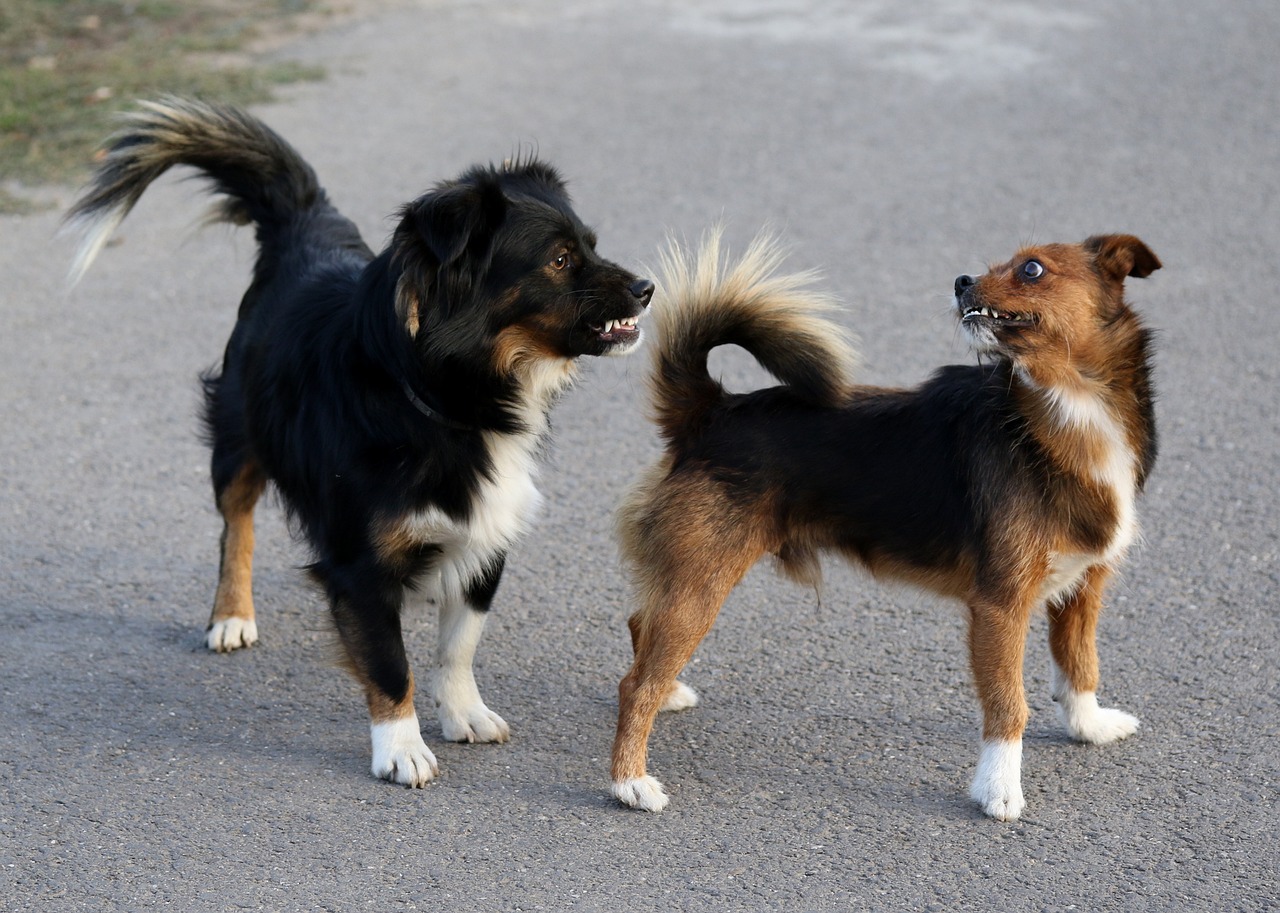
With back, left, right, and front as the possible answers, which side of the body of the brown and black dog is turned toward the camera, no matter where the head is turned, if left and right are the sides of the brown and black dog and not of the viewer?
right

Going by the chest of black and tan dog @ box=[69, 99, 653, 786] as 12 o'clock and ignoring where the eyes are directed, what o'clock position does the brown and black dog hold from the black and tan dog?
The brown and black dog is roughly at 11 o'clock from the black and tan dog.

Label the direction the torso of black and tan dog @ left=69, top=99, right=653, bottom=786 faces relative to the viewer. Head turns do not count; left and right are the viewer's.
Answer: facing the viewer and to the right of the viewer

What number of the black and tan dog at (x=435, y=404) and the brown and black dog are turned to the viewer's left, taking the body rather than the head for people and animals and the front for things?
0

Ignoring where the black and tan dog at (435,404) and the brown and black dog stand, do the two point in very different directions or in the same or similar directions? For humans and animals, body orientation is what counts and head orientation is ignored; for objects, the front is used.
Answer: same or similar directions

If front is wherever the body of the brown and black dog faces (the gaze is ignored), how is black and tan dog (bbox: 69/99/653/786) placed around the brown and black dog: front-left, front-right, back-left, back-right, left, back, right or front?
back
